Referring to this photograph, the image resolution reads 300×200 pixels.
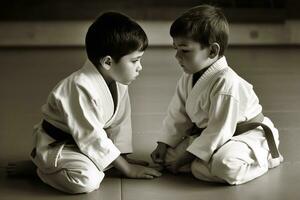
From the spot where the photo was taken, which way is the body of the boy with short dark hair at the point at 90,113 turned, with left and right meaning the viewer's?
facing the viewer and to the right of the viewer

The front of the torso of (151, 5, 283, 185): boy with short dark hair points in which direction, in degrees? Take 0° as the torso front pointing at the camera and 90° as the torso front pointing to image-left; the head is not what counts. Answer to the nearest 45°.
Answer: approximately 45°

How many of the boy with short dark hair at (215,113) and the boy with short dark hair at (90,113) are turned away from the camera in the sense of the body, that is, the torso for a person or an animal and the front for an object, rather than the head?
0

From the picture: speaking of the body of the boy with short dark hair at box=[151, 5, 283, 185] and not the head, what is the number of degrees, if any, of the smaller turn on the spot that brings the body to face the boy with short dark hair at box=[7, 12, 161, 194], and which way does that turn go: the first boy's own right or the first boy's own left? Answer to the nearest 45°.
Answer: approximately 45° to the first boy's own right

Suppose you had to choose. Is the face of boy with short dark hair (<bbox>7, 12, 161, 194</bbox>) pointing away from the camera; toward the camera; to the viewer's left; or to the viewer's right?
to the viewer's right

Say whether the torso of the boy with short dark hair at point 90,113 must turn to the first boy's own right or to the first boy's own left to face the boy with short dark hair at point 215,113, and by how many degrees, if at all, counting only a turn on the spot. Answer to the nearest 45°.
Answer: approximately 45° to the first boy's own left

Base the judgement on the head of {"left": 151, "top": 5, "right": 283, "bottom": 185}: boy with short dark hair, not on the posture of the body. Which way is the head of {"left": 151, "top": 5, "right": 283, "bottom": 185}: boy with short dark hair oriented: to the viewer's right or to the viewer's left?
to the viewer's left
